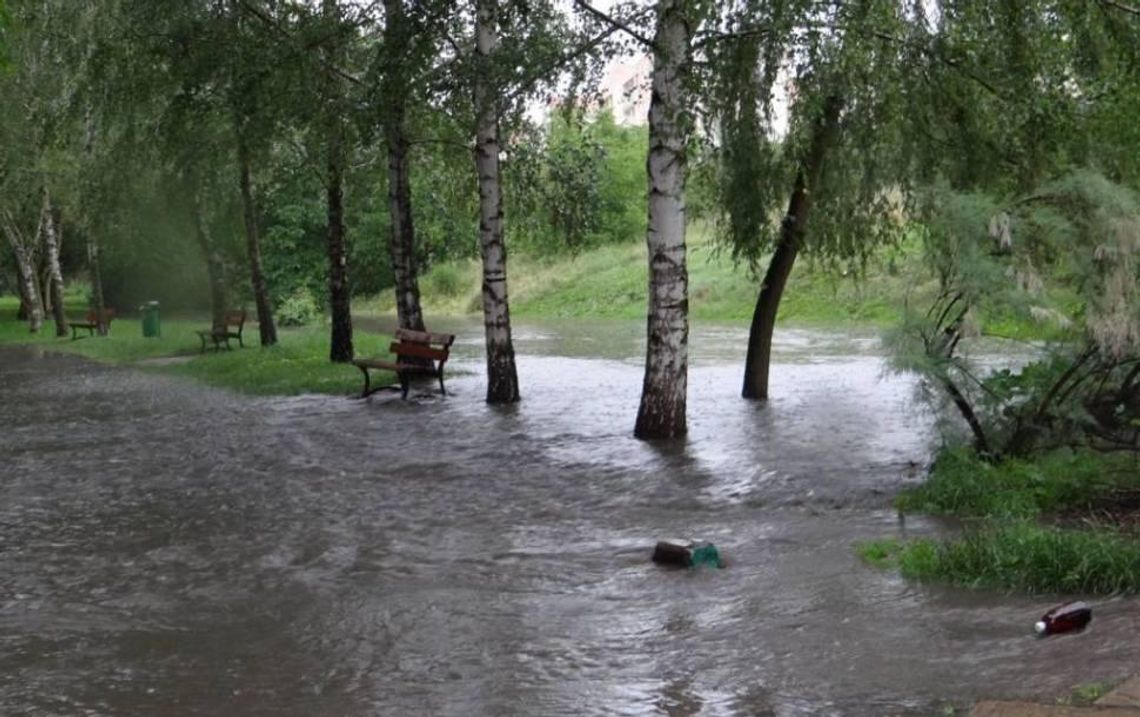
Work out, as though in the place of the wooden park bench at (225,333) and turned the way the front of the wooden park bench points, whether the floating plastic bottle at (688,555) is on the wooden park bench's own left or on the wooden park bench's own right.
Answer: on the wooden park bench's own left

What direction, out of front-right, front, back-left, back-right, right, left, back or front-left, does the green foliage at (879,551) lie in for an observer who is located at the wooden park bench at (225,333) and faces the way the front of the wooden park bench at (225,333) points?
front-left

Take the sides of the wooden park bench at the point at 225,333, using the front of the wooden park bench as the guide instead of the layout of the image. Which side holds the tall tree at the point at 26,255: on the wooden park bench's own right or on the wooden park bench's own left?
on the wooden park bench's own right

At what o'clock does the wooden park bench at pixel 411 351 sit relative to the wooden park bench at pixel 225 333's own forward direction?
the wooden park bench at pixel 411 351 is roughly at 10 o'clock from the wooden park bench at pixel 225 333.

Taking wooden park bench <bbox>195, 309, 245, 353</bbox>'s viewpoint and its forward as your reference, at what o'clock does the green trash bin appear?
The green trash bin is roughly at 4 o'clock from the wooden park bench.

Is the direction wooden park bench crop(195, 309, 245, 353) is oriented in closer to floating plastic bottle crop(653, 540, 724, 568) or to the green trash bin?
the floating plastic bottle

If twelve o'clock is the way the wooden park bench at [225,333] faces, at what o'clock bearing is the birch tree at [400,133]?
The birch tree is roughly at 10 o'clock from the wooden park bench.

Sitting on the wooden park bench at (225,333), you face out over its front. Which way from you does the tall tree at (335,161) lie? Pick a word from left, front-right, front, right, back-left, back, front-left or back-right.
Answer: front-left

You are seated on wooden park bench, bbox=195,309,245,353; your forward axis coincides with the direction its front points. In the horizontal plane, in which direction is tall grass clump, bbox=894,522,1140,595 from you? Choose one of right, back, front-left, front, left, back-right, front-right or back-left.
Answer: front-left
